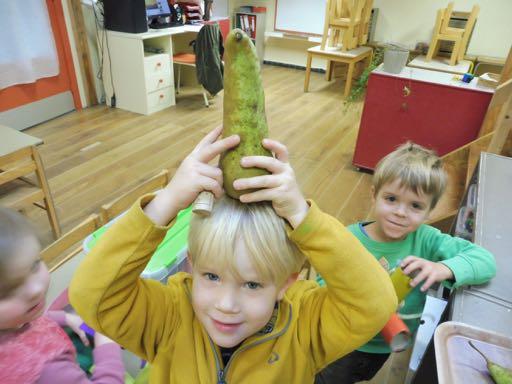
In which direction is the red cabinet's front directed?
toward the camera

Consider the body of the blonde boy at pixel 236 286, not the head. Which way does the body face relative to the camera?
toward the camera

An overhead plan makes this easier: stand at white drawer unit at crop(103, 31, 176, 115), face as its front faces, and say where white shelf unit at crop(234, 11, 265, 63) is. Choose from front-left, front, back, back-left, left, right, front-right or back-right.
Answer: left

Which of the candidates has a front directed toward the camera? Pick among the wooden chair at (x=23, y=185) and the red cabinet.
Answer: the red cabinet

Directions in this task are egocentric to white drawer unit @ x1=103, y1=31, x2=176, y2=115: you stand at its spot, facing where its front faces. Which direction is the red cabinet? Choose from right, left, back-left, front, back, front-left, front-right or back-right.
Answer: front

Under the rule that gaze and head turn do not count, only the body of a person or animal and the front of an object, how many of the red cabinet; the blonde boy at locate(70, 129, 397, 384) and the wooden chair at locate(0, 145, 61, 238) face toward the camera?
2

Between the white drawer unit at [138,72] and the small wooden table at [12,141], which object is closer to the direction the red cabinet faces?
the small wooden table

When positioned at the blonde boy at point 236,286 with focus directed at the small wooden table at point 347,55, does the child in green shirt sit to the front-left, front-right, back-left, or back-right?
front-right

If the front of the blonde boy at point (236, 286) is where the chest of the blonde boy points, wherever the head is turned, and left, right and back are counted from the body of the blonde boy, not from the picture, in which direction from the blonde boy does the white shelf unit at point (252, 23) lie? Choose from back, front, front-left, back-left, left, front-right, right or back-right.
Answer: back

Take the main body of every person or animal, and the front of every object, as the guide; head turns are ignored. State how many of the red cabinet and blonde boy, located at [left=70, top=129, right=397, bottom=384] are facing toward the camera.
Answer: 2

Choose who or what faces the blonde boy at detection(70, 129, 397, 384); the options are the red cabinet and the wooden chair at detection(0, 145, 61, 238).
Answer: the red cabinet

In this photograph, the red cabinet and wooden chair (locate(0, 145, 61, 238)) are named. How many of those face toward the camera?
1

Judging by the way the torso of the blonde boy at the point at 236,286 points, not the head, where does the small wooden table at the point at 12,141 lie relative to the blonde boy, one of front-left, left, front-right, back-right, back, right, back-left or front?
back-right

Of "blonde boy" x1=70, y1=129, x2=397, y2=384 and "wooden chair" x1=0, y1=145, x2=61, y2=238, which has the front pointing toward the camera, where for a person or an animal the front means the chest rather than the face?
the blonde boy

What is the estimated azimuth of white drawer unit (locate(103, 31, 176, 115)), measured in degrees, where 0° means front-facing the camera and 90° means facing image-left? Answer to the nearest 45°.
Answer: approximately 315°
